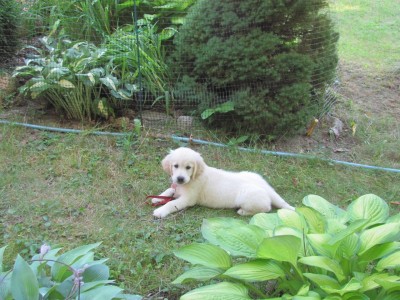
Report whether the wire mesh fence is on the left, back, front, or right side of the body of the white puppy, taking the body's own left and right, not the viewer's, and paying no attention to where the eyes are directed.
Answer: right

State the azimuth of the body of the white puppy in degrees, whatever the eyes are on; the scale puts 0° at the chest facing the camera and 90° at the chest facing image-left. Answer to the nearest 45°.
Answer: approximately 90°

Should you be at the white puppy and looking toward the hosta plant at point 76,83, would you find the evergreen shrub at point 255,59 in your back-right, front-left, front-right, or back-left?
front-right

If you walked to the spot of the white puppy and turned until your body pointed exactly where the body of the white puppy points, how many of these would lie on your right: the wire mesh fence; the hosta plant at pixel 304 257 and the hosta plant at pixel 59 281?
1

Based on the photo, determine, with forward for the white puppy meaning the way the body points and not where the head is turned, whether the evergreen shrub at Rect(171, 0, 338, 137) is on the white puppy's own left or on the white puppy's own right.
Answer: on the white puppy's own right

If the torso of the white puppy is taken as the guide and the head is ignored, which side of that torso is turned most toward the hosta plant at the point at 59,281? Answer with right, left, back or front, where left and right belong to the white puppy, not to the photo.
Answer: left

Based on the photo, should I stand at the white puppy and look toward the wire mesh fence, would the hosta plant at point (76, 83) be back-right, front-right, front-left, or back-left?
front-left

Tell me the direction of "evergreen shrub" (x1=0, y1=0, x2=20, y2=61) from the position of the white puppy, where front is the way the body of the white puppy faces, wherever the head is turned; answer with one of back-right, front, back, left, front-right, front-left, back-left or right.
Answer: front-right

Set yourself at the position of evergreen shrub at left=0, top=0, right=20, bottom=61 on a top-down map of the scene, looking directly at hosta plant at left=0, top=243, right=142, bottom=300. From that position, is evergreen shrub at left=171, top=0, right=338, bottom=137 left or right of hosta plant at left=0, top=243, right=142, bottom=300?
left

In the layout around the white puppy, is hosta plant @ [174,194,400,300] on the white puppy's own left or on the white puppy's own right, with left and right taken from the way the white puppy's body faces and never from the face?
on the white puppy's own left
